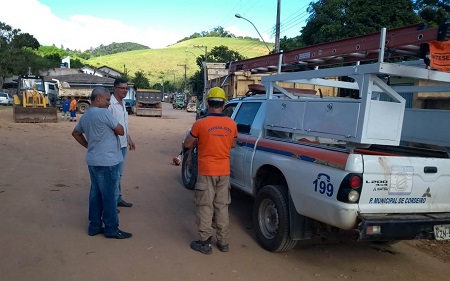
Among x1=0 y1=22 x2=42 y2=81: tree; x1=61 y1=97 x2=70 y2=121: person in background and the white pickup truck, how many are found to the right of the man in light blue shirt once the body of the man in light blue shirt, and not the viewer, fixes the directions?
1

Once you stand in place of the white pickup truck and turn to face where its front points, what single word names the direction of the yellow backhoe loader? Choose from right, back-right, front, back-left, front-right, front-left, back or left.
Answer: front

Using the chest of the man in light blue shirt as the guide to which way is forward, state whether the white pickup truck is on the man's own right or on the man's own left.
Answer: on the man's own right

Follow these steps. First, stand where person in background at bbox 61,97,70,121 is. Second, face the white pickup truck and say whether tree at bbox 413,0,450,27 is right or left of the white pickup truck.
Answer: left

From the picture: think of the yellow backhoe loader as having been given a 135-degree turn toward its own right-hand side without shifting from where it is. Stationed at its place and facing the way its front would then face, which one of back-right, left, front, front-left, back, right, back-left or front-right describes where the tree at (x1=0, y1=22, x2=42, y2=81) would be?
front-right

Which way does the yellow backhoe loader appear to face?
toward the camera

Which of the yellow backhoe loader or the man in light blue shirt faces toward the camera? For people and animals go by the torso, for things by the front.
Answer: the yellow backhoe loader

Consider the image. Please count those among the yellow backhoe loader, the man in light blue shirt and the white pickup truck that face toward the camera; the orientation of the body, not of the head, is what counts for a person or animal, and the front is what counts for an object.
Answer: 1

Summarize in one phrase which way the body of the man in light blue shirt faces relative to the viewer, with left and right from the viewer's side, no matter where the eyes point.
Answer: facing away from the viewer and to the right of the viewer

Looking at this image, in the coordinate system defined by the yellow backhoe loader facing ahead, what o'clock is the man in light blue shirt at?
The man in light blue shirt is roughly at 12 o'clock from the yellow backhoe loader.

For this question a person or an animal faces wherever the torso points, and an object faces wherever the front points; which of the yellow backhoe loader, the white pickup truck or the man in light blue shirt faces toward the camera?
the yellow backhoe loader

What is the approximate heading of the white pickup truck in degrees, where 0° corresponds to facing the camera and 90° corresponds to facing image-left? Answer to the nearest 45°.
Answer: approximately 135°

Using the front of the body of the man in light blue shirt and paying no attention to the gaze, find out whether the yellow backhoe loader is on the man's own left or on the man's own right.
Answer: on the man's own left

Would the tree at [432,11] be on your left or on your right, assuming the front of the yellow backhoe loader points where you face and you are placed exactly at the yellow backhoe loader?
on your left

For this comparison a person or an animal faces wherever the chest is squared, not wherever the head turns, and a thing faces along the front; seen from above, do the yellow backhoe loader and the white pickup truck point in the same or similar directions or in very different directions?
very different directions

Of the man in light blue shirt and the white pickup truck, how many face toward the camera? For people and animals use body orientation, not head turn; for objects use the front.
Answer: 0
